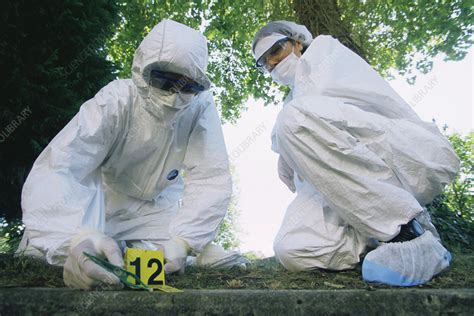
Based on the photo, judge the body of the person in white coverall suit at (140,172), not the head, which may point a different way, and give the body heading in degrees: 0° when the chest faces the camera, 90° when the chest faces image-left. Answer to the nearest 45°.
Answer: approximately 0°

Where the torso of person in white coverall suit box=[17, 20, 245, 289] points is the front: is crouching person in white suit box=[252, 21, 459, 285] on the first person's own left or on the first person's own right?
on the first person's own left

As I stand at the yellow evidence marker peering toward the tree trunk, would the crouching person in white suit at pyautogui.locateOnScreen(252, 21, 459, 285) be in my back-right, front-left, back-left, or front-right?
front-right

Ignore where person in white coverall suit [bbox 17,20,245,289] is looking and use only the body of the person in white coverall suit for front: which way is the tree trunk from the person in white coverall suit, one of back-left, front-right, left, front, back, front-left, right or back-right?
back-left

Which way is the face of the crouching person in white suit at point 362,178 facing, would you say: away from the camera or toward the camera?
toward the camera

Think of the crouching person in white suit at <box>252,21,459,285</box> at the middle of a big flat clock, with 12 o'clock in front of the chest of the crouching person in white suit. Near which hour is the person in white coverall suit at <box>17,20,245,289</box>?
The person in white coverall suit is roughly at 12 o'clock from the crouching person in white suit.

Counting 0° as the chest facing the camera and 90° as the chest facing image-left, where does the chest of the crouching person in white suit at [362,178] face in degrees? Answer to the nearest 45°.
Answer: approximately 90°

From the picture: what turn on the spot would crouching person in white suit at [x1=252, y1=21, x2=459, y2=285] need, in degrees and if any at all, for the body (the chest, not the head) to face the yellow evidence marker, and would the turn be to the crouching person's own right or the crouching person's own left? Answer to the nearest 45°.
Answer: approximately 45° to the crouching person's own left

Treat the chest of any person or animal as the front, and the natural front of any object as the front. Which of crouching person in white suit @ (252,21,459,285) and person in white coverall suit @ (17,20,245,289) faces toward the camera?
the person in white coverall suit

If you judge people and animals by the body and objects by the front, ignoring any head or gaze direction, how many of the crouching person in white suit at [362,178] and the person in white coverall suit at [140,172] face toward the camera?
1

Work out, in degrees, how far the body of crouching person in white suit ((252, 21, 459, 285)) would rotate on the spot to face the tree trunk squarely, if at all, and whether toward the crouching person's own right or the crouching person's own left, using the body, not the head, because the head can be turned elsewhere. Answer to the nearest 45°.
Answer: approximately 90° to the crouching person's own right

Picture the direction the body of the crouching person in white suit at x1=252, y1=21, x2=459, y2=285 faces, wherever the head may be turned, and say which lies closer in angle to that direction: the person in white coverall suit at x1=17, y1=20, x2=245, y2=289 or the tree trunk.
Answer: the person in white coverall suit

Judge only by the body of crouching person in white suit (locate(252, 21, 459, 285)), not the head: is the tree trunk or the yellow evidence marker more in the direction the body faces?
the yellow evidence marker

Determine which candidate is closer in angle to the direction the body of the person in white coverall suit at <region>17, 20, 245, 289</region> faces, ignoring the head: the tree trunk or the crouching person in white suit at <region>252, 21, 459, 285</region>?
the crouching person in white suit
